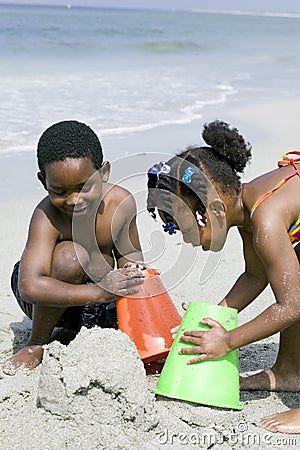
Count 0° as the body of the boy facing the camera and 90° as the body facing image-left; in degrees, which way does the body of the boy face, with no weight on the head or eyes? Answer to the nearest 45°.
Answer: approximately 0°

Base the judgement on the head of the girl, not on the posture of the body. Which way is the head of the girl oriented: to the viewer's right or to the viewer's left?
to the viewer's left

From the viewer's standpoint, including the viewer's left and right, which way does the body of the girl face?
facing to the left of the viewer

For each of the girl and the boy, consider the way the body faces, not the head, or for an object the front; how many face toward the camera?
1

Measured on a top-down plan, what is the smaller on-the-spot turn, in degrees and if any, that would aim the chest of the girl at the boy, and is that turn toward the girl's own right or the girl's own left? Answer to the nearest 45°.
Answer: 0° — they already face them

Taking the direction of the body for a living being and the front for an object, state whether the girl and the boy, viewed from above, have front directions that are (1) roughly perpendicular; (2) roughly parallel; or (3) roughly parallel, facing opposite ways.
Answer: roughly perpendicular

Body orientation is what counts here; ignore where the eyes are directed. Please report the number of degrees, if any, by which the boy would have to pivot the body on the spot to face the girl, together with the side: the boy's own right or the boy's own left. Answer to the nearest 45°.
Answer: approximately 45° to the boy's own left
